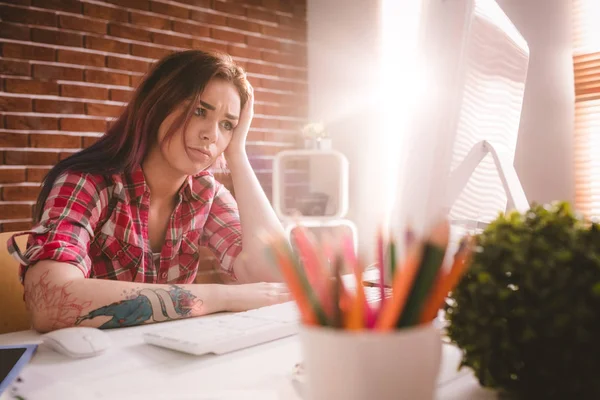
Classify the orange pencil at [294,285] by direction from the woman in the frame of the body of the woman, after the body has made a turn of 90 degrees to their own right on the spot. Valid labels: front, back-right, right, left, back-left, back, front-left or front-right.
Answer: front-left

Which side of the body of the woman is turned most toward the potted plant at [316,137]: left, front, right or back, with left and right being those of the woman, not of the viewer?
left

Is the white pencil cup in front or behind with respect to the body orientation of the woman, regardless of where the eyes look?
in front

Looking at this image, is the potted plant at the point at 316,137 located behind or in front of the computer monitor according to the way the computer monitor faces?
in front

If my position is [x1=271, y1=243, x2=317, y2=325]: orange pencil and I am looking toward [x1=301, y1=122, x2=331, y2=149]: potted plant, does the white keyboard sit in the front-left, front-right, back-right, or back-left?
front-left

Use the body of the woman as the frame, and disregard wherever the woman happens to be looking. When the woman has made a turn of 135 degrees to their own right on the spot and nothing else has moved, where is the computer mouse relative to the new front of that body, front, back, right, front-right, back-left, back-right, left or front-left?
left

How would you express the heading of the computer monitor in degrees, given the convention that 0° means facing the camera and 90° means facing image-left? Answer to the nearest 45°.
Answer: approximately 135°

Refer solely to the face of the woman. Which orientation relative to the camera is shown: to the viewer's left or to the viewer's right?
to the viewer's right

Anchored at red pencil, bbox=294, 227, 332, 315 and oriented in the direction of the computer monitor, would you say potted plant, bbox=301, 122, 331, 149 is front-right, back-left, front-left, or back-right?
front-left
